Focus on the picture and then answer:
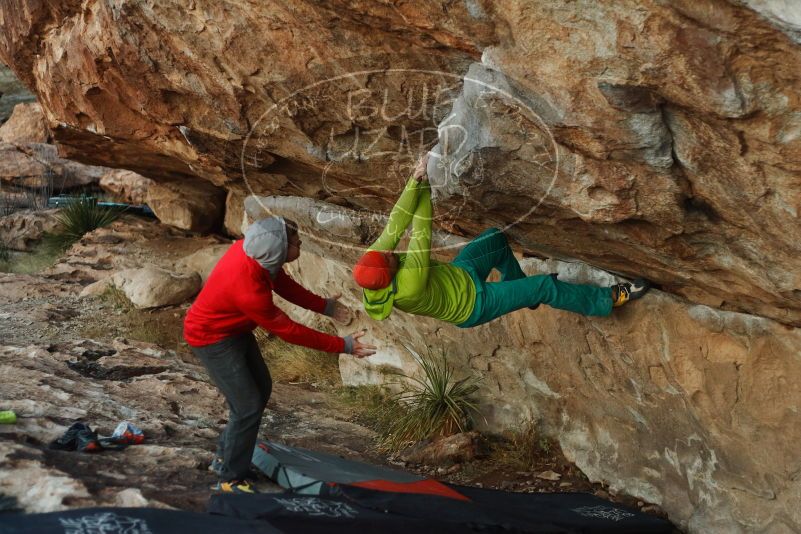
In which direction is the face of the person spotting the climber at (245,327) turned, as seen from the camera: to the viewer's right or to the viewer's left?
to the viewer's right

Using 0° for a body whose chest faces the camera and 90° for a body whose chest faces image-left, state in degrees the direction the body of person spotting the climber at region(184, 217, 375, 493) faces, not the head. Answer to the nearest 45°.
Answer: approximately 270°

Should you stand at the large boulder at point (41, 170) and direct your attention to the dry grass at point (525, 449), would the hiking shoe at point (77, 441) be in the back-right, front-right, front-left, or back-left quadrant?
front-right

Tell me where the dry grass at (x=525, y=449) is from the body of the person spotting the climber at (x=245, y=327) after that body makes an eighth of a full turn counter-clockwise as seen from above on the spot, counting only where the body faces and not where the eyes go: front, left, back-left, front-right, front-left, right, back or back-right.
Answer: front

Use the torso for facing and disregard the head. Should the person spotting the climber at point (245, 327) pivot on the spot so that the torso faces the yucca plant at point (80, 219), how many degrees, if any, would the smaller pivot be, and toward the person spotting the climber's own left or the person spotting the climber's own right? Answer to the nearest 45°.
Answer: approximately 90° to the person spotting the climber's own left
